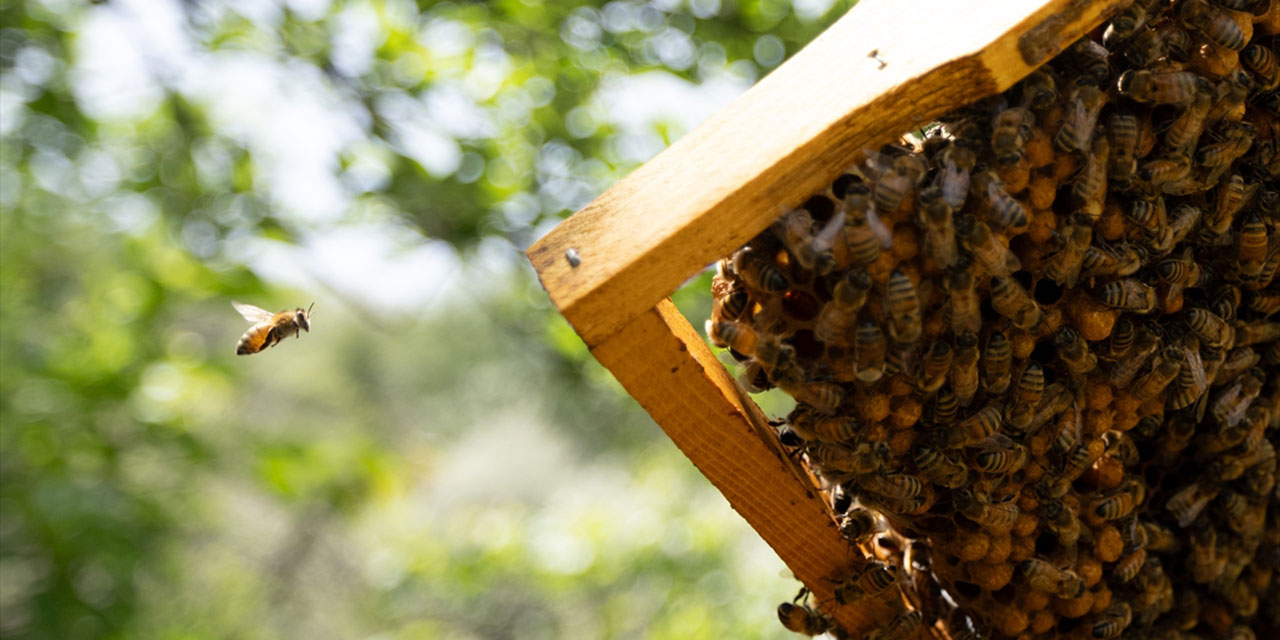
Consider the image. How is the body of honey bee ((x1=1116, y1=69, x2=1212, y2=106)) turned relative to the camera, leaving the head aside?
to the viewer's left

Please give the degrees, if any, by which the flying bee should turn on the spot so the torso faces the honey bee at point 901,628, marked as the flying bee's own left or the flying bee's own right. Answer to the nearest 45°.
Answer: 0° — it already faces it

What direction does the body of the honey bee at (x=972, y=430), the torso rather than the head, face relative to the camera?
to the viewer's left

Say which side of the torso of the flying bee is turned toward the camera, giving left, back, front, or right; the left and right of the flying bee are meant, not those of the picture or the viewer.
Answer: right

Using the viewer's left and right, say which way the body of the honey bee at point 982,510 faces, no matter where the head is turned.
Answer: facing to the left of the viewer

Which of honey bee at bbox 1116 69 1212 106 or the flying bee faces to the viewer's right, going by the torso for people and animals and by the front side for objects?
the flying bee

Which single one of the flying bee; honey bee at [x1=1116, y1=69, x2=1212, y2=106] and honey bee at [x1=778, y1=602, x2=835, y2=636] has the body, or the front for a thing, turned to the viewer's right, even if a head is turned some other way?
the flying bee

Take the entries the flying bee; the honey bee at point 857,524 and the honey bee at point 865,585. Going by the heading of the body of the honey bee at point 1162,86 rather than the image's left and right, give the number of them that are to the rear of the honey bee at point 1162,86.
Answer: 0
